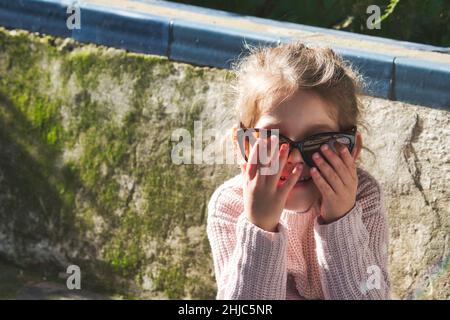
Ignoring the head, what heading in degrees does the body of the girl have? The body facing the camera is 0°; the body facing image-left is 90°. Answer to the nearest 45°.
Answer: approximately 0°
